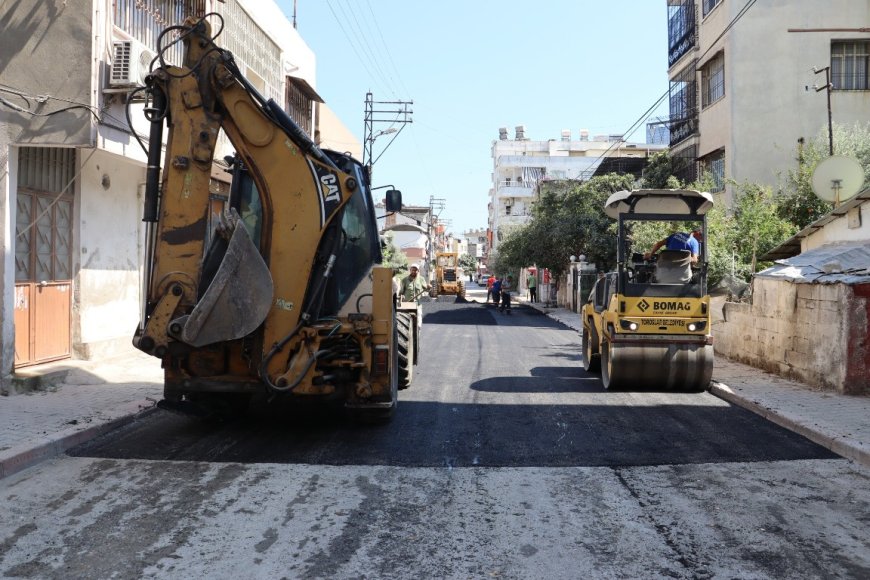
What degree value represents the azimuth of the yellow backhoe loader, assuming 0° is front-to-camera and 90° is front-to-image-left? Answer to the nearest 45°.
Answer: approximately 180°

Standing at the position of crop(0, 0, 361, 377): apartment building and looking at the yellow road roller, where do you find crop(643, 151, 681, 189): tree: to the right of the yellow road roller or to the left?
left

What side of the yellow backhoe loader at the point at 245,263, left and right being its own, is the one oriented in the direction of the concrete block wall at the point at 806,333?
right

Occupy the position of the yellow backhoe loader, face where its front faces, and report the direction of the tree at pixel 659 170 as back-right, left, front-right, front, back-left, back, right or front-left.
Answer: front-right

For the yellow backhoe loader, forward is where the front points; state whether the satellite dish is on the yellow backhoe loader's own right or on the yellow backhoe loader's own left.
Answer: on the yellow backhoe loader's own right

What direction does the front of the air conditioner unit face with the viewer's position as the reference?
facing the viewer and to the right of the viewer

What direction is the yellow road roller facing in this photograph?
away from the camera

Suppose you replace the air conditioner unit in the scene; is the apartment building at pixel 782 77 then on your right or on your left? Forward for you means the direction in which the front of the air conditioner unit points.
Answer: on your left

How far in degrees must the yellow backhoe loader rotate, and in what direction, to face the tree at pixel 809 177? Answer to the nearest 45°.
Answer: approximately 45° to its right
